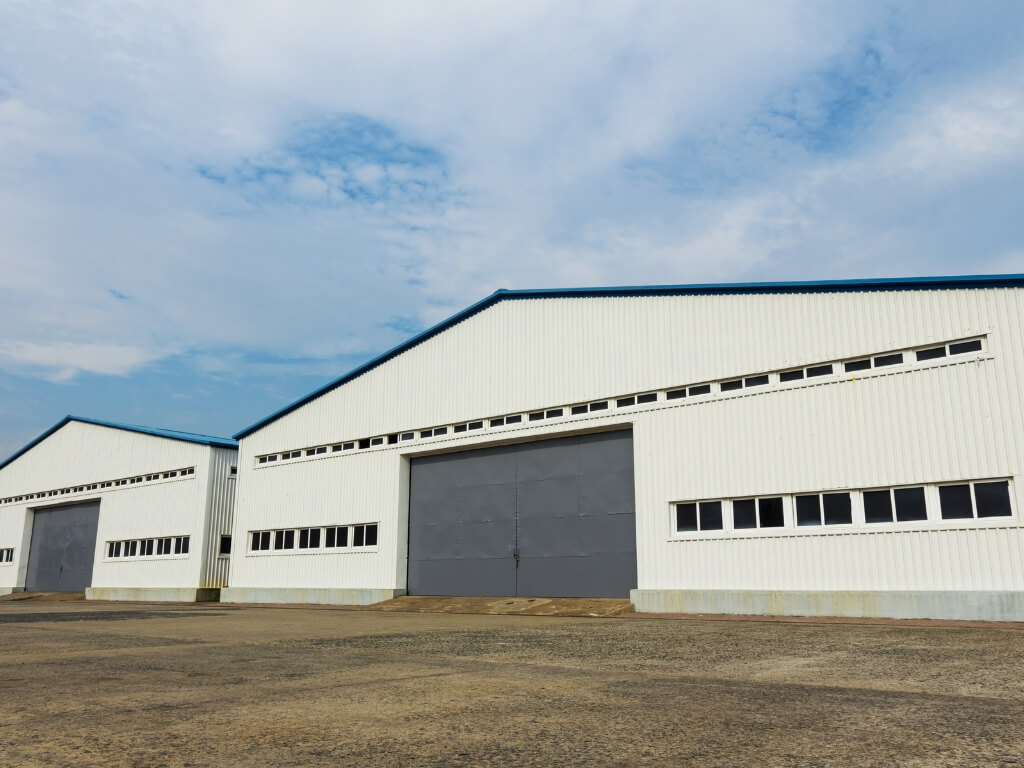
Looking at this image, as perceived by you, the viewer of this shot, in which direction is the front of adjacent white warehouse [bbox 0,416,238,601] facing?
facing the viewer and to the left of the viewer

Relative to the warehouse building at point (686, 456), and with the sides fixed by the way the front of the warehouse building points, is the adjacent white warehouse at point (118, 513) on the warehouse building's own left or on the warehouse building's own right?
on the warehouse building's own right

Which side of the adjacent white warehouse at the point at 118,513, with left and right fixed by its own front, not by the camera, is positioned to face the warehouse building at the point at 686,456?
left

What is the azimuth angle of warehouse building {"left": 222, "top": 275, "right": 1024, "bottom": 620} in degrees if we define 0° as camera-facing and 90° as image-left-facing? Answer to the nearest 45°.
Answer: approximately 45°

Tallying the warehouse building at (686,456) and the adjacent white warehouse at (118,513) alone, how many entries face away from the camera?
0
